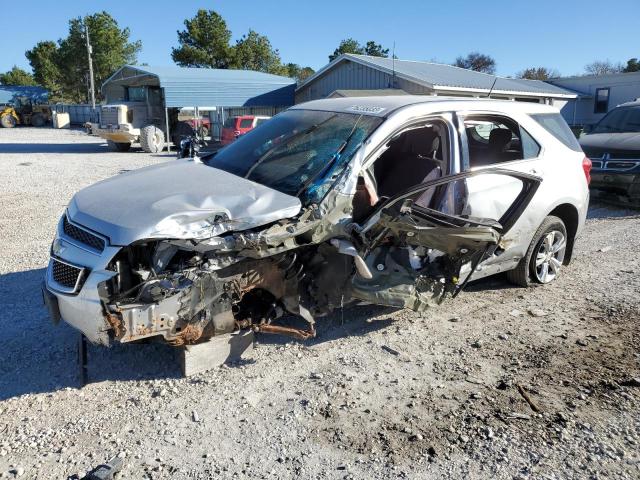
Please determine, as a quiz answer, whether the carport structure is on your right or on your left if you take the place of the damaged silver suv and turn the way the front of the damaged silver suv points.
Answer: on your right

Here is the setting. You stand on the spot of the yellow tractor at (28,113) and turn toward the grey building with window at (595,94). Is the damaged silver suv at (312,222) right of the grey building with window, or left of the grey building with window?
right

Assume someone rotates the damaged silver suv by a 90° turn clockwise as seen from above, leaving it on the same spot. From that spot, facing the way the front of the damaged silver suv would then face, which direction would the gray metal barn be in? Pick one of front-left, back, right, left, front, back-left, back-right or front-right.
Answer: front-right

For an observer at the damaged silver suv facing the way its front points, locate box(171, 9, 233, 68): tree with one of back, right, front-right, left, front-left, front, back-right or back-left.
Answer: back-right

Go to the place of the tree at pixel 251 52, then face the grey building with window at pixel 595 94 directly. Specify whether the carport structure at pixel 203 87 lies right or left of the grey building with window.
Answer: right

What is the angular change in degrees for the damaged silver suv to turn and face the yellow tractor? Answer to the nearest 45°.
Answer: approximately 90° to its right

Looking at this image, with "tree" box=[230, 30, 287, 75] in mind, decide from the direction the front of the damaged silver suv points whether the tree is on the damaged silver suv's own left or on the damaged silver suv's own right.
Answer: on the damaged silver suv's own right

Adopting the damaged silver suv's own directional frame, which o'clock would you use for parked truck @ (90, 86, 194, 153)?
The parked truck is roughly at 4 o'clock from the damaged silver suv.

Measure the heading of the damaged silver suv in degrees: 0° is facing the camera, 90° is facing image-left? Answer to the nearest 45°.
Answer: approximately 45°

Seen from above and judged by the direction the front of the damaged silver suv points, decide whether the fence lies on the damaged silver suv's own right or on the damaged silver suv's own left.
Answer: on the damaged silver suv's own right
